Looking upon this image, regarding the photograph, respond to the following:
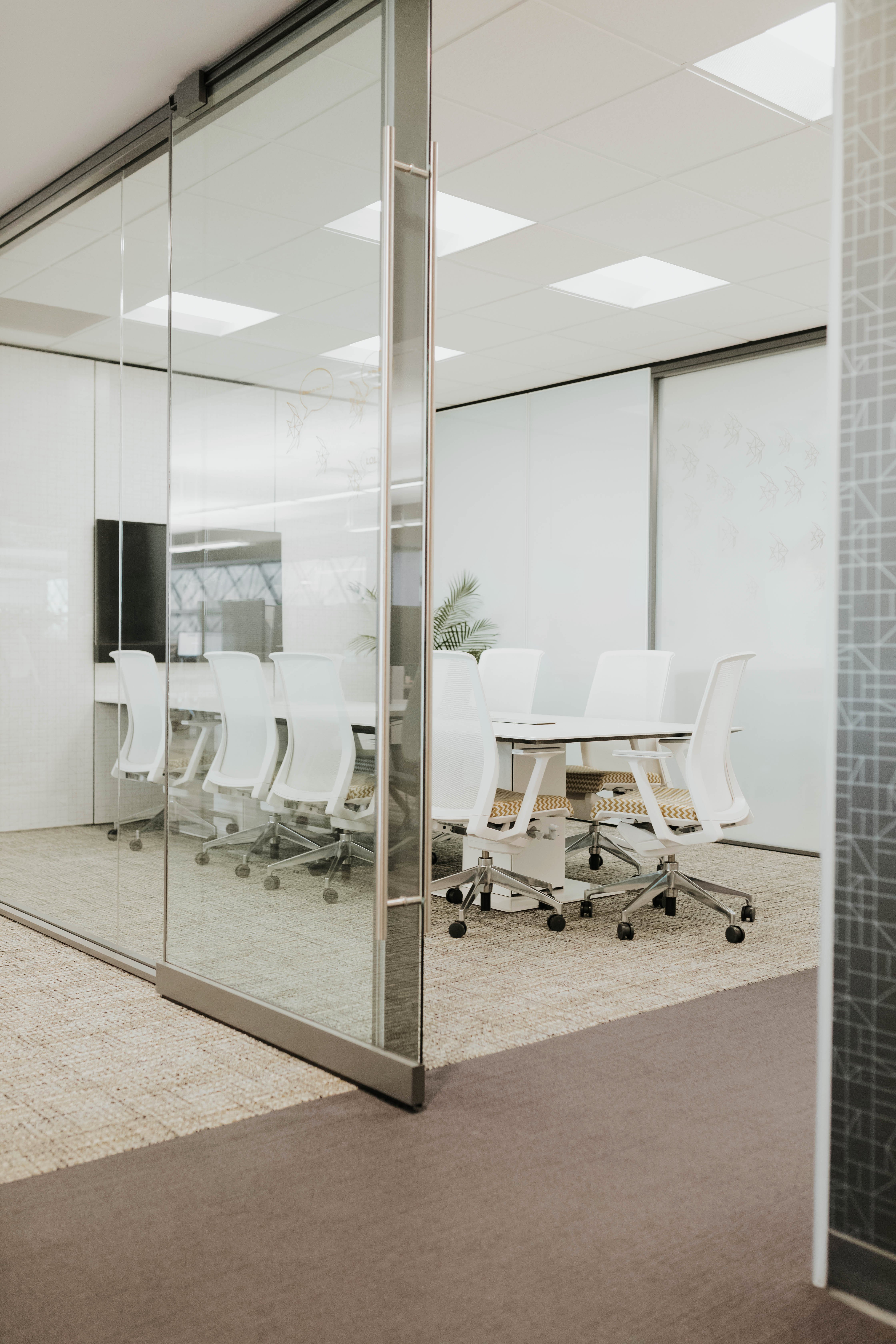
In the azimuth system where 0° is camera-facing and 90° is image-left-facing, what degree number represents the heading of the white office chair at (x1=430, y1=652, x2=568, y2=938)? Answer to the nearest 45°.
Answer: approximately 225°

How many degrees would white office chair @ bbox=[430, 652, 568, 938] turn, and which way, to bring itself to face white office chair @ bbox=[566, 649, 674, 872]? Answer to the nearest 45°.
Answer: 0° — it already faces it

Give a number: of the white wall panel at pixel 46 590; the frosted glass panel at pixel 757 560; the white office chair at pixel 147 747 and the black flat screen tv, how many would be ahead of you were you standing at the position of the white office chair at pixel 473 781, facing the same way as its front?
1

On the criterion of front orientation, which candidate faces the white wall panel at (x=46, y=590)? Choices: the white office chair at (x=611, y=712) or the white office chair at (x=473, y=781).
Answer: the white office chair at (x=611, y=712)

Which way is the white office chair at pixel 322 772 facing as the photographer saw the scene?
facing away from the viewer and to the right of the viewer

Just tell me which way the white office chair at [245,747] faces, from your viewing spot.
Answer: facing away from the viewer and to the right of the viewer

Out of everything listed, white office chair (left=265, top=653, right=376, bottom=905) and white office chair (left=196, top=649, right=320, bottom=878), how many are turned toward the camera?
0

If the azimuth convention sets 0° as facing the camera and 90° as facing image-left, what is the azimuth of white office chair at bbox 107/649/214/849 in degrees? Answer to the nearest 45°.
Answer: approximately 225°

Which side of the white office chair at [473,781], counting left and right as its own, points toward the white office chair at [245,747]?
back
